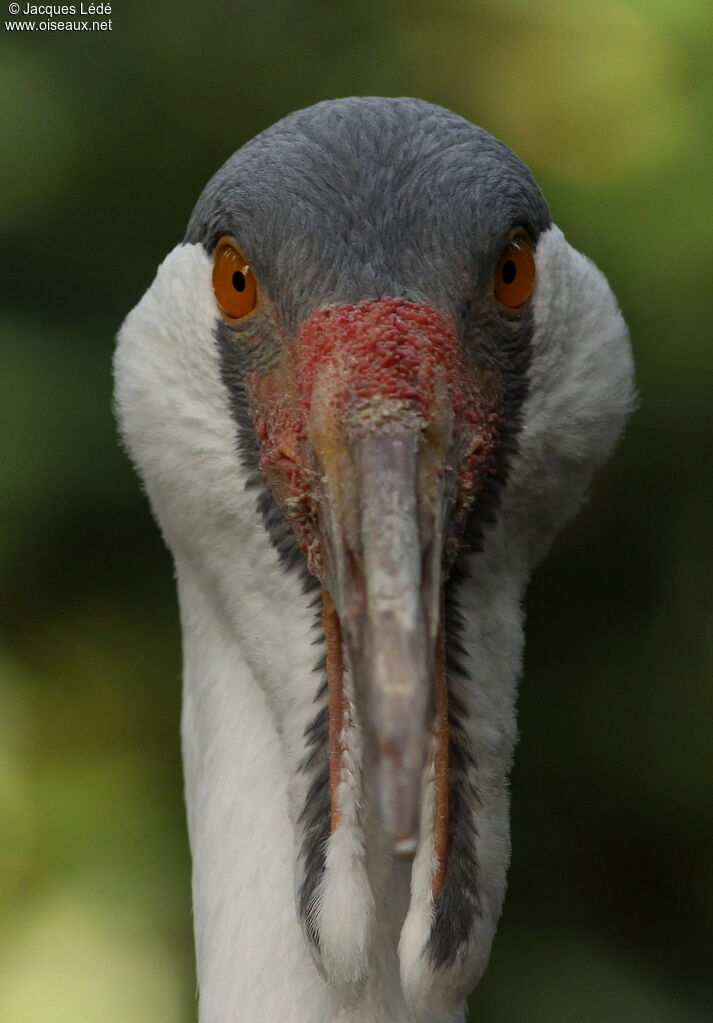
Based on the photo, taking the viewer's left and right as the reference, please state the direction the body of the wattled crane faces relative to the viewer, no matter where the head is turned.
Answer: facing the viewer
